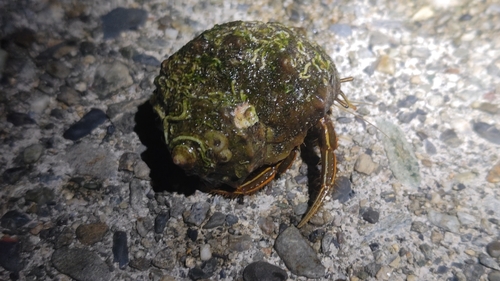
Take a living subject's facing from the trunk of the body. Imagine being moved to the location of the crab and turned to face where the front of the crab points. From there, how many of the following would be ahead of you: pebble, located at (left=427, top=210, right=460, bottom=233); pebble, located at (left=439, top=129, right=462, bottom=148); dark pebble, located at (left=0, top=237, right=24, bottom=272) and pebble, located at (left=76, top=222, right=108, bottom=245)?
2
